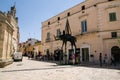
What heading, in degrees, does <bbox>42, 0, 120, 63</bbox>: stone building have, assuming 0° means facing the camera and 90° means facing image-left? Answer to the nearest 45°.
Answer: approximately 45°
